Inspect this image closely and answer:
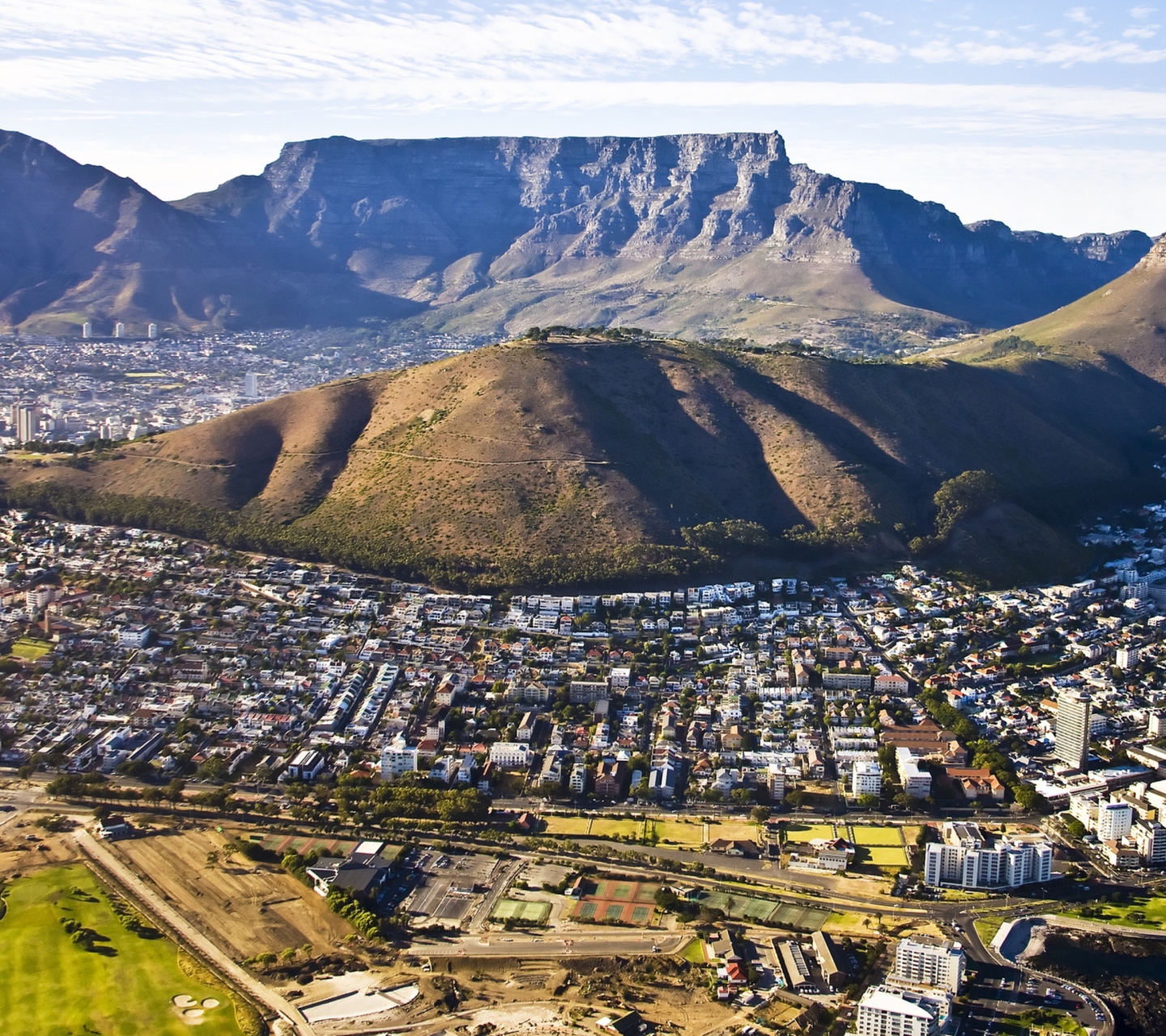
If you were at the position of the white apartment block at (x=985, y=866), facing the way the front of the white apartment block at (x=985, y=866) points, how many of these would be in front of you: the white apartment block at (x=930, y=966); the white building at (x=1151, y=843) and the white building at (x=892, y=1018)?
2

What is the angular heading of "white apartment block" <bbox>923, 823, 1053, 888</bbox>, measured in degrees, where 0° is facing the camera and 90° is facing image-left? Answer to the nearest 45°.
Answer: approximately 0°

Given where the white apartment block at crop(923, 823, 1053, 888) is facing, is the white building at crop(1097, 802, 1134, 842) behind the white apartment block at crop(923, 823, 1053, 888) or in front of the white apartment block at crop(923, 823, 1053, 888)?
behind

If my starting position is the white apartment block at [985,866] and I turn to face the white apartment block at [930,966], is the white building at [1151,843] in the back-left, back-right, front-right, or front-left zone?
back-left

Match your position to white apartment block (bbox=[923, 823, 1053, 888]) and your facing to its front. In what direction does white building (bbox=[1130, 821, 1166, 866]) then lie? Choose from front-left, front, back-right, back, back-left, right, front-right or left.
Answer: back-left

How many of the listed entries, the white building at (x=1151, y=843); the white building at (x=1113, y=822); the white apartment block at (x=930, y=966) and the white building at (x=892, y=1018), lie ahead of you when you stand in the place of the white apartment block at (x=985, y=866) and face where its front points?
2

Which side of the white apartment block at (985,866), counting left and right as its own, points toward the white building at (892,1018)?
front

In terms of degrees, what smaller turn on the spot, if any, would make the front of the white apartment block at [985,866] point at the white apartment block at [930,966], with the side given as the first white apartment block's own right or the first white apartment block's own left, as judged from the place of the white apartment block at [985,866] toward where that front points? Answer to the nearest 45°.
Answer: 0° — it already faces it
